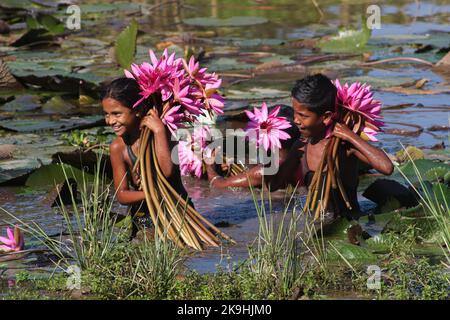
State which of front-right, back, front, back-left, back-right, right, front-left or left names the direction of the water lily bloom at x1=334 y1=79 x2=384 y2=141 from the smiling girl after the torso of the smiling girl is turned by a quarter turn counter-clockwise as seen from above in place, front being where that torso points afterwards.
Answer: front-left

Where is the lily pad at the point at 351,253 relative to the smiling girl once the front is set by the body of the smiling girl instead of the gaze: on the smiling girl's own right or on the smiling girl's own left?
on the smiling girl's own left

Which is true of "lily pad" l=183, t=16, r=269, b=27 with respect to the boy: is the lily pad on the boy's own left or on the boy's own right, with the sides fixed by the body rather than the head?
on the boy's own right

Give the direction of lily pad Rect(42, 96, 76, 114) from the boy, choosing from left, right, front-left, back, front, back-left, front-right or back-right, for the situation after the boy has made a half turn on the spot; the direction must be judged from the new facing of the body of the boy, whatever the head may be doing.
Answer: left

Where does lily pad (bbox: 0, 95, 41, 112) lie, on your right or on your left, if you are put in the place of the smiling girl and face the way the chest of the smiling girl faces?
on your right

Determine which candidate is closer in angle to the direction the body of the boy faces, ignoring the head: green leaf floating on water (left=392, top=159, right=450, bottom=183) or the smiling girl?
the smiling girl

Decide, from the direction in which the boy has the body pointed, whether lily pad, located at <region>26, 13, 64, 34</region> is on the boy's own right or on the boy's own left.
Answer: on the boy's own right

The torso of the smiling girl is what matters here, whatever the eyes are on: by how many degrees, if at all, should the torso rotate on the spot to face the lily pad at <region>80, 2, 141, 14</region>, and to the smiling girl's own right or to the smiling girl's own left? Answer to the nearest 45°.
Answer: approximately 135° to the smiling girl's own right

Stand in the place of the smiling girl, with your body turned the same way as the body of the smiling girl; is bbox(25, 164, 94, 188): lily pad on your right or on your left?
on your right

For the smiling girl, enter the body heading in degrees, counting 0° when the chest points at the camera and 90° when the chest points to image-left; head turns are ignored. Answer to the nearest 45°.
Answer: approximately 45°
